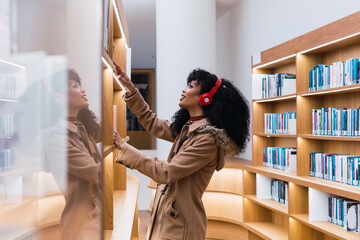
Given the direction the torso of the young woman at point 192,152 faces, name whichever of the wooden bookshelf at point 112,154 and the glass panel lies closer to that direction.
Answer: the wooden bookshelf

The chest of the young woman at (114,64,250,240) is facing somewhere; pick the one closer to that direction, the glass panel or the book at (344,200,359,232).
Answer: the glass panel

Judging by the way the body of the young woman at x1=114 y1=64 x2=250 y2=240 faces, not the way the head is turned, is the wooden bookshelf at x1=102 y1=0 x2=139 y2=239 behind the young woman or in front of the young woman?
in front

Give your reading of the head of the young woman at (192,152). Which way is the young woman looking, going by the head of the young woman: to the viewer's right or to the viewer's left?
to the viewer's left

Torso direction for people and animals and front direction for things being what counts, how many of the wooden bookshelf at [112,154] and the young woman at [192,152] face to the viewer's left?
1

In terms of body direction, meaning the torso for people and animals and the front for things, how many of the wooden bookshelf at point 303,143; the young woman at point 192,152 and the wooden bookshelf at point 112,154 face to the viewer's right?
1

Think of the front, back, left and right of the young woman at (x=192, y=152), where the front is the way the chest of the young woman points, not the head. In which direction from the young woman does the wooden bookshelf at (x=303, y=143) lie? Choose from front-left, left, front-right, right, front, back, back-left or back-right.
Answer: back-right

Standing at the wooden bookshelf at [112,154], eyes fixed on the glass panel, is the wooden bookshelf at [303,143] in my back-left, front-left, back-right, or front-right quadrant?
back-left

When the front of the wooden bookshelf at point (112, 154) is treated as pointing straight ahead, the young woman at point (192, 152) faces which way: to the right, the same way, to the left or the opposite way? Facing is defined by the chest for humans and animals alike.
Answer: the opposite way

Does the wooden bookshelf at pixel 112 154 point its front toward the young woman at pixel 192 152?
yes

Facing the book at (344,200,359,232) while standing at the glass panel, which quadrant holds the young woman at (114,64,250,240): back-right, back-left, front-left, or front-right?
front-left

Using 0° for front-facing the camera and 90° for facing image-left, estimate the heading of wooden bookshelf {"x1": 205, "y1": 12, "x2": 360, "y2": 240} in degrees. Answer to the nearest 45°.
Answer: approximately 45°

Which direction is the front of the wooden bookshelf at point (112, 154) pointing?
to the viewer's right

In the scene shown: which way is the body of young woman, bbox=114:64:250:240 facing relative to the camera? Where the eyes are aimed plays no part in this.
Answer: to the viewer's left

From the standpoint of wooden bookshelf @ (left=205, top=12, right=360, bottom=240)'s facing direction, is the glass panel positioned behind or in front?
in front

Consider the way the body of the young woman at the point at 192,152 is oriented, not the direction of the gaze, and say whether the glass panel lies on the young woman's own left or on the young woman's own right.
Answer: on the young woman's own left
